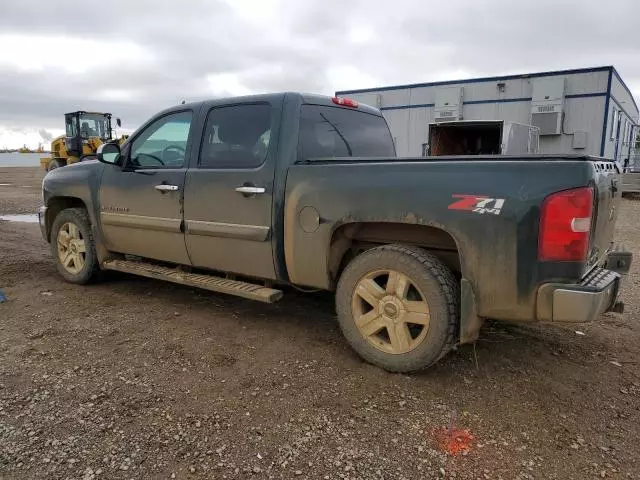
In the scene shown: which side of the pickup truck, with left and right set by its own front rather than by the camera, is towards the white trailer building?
right

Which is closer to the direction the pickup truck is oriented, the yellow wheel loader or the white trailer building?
the yellow wheel loader

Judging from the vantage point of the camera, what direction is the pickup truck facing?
facing away from the viewer and to the left of the viewer

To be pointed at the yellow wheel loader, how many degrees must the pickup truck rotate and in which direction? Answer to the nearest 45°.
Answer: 0° — it already faces it
